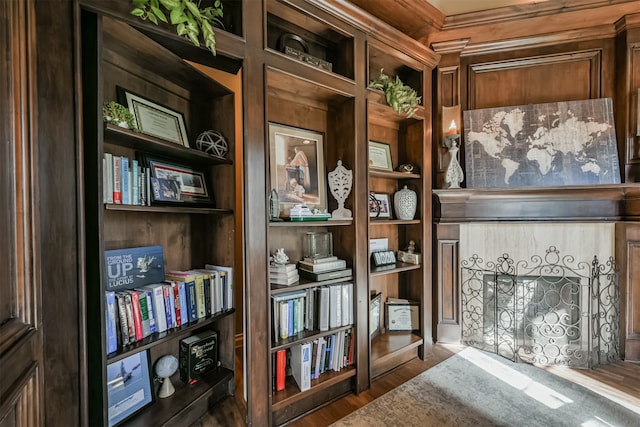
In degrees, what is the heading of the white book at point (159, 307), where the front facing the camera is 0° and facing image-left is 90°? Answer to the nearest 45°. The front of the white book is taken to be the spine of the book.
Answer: approximately 315°

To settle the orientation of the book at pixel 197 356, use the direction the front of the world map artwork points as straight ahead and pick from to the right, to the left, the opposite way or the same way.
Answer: to the left

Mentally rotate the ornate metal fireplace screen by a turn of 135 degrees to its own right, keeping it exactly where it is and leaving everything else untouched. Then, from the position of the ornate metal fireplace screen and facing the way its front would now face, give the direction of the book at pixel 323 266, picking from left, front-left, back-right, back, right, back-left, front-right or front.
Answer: left

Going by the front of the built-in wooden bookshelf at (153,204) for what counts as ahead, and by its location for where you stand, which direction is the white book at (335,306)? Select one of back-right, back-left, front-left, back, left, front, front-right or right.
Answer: front-left

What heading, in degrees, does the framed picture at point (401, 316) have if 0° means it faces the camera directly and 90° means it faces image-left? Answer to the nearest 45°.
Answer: approximately 0°

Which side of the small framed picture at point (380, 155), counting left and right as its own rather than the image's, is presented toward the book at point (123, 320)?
right

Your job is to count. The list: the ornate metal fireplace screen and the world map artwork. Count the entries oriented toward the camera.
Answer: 2
